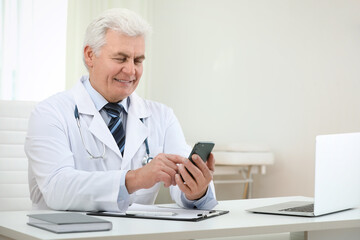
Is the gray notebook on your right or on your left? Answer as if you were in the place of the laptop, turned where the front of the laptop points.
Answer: on your left

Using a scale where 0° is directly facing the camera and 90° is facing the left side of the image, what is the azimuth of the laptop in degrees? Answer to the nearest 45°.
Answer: approximately 135°
